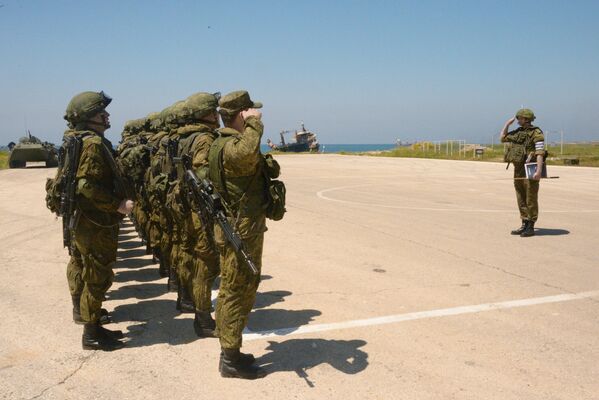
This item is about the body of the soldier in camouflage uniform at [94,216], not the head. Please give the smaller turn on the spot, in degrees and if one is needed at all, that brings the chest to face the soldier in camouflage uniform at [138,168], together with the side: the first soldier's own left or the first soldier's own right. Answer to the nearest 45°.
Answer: approximately 90° to the first soldier's own left

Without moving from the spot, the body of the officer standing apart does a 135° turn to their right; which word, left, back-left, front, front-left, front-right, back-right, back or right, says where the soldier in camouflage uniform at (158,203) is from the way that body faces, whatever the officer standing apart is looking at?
back-left

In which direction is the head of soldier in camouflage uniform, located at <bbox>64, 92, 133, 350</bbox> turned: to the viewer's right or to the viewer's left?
to the viewer's right

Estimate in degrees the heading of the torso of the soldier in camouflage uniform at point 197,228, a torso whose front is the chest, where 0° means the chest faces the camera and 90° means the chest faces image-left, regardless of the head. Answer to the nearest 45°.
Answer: approximately 270°

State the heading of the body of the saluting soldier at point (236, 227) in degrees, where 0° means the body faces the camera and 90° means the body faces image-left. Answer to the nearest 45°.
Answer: approximately 270°

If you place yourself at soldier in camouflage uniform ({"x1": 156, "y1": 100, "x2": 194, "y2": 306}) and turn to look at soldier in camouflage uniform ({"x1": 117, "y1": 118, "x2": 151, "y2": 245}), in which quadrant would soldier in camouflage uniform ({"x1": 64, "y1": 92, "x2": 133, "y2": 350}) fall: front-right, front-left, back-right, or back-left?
back-left

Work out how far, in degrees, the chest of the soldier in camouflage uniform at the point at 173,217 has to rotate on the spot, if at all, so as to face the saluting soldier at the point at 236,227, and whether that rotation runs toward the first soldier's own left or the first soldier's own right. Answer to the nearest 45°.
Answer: approximately 90° to the first soldier's own right

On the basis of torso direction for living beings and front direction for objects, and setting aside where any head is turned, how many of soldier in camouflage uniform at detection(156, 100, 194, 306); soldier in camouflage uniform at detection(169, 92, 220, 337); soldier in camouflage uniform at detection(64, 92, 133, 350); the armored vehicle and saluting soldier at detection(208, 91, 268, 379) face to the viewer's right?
4

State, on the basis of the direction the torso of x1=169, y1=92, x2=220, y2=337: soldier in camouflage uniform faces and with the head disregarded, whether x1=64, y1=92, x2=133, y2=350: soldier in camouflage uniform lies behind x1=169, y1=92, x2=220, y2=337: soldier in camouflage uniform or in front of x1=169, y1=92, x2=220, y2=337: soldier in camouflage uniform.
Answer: behind

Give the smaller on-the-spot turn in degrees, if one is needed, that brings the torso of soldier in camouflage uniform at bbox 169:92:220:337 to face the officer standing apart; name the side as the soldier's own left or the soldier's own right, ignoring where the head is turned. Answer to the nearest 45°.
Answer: approximately 45° to the soldier's own left

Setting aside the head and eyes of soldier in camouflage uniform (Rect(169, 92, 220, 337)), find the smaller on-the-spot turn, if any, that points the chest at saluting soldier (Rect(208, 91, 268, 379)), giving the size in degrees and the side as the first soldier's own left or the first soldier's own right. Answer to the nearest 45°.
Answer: approximately 90° to the first soldier's own right

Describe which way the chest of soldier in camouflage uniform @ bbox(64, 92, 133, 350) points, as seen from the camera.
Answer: to the viewer's right

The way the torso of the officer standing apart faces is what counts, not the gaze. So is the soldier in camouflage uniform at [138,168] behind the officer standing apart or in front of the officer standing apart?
in front
